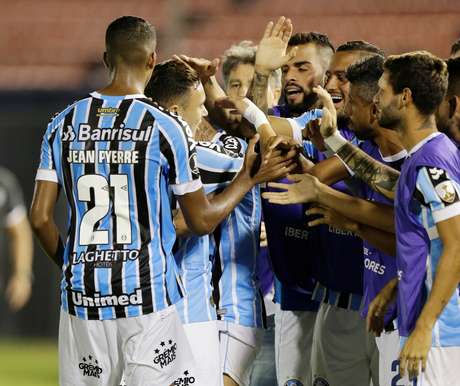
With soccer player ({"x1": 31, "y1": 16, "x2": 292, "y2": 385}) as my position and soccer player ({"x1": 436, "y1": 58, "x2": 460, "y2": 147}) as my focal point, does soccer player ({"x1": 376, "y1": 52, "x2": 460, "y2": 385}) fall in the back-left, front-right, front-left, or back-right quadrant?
front-right

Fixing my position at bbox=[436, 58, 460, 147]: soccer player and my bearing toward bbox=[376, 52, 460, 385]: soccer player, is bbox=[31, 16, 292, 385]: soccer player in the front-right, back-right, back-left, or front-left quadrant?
front-right

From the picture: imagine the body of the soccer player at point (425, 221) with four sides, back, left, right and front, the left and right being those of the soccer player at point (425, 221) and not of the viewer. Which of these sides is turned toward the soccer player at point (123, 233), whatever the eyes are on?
front

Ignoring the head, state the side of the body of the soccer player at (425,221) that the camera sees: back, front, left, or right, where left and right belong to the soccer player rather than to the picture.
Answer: left

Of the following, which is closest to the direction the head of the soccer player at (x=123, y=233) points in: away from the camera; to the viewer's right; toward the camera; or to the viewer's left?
away from the camera

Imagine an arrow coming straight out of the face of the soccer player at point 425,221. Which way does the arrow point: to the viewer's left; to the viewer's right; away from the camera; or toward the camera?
to the viewer's left

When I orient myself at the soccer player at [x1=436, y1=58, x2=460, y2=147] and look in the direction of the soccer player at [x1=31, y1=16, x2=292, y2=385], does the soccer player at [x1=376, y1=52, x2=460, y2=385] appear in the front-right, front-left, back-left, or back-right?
front-left
